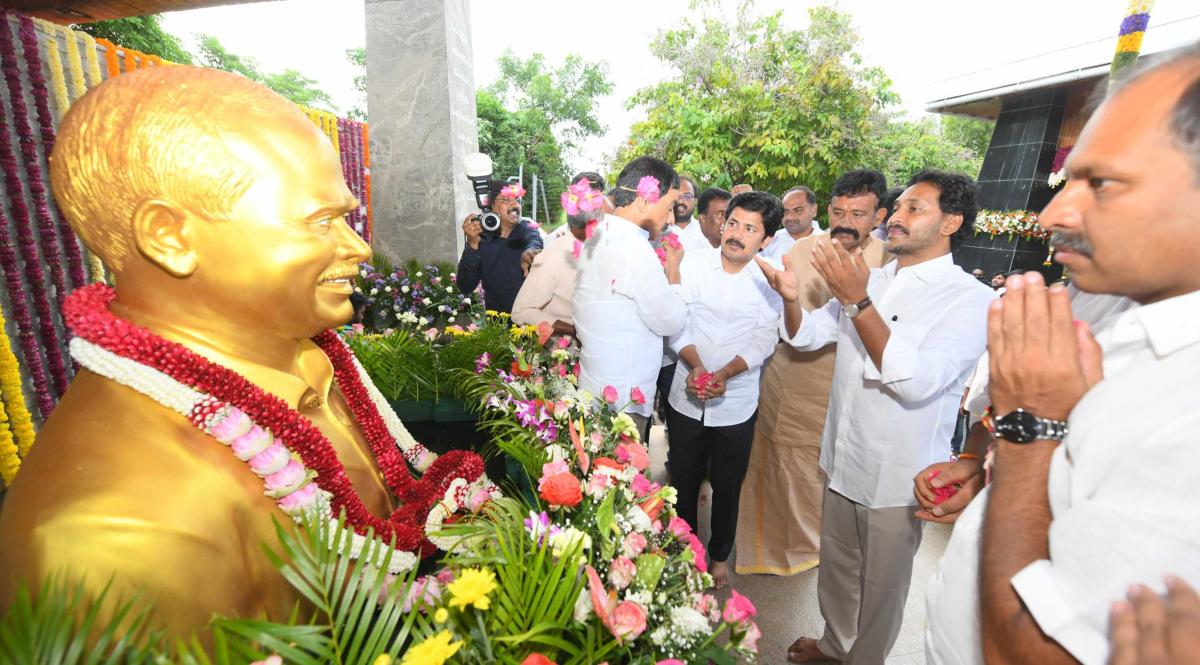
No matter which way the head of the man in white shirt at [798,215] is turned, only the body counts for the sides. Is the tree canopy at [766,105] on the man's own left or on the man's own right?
on the man's own right

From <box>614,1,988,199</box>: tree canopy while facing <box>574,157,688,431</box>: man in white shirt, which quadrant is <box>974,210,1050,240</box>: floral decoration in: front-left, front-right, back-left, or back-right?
front-left

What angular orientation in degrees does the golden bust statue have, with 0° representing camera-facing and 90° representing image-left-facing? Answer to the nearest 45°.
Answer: approximately 270°

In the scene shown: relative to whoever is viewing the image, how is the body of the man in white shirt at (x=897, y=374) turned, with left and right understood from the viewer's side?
facing the viewer and to the left of the viewer

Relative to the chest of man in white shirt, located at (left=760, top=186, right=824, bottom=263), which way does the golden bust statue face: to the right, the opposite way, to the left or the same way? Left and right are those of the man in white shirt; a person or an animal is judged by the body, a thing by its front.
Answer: the opposite way

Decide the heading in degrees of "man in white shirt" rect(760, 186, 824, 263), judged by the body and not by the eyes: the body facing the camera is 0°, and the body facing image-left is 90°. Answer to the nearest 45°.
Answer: approximately 45°

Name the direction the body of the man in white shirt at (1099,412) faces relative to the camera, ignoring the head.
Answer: to the viewer's left

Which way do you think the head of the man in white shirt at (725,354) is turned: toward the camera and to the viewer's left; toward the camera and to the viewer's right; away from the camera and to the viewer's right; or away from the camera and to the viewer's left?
toward the camera and to the viewer's left

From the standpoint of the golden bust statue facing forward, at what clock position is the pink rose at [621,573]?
The pink rose is roughly at 1 o'clock from the golden bust statue.

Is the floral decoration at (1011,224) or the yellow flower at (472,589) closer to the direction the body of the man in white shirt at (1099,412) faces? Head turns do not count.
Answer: the yellow flower

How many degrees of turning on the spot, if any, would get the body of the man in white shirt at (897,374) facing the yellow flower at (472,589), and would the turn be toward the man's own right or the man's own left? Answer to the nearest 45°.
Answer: approximately 45° to the man's own left
